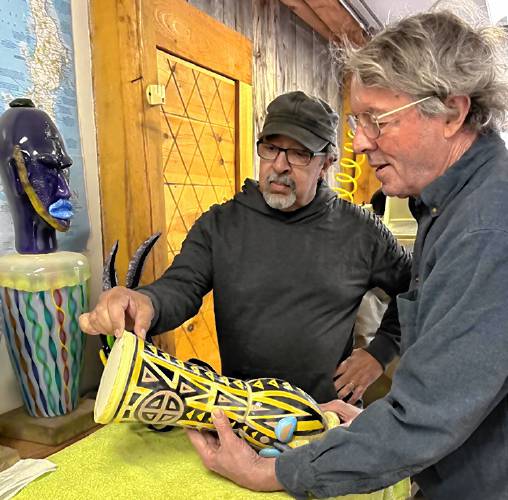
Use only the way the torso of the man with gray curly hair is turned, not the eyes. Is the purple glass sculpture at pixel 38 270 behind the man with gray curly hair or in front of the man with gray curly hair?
in front

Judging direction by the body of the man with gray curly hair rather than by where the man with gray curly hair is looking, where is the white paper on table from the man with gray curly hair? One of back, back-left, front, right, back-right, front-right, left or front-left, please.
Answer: front

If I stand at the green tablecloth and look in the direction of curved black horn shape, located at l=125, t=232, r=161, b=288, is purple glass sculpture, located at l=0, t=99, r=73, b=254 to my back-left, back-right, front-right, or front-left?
front-left

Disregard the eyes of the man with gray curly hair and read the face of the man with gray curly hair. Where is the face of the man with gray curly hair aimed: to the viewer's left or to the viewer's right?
to the viewer's left

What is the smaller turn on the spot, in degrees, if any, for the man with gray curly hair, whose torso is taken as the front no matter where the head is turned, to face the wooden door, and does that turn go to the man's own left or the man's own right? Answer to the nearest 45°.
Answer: approximately 45° to the man's own right

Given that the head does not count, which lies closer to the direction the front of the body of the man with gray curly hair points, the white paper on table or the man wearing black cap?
the white paper on table

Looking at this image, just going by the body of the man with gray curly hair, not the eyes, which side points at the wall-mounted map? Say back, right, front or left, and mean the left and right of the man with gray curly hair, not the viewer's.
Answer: front

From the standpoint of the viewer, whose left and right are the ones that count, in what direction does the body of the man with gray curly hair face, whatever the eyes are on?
facing to the left of the viewer
